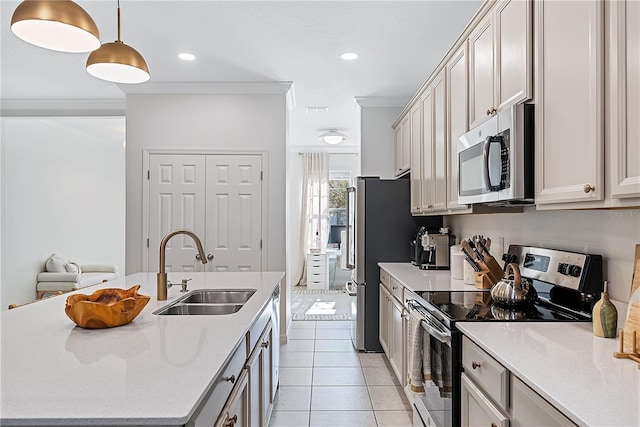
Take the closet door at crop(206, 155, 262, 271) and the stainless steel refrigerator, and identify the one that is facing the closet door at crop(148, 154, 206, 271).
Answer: the stainless steel refrigerator

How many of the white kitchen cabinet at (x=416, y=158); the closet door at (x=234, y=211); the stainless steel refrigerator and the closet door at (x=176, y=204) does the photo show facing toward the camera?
2

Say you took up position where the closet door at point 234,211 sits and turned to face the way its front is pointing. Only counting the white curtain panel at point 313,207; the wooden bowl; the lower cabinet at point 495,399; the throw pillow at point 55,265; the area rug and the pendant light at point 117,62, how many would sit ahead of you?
3

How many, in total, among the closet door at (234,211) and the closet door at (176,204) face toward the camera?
2

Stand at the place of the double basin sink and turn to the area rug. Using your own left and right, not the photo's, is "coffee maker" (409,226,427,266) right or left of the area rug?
right

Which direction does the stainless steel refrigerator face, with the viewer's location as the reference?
facing to the left of the viewer

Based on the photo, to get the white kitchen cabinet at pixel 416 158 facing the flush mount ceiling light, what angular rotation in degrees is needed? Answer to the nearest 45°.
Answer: approximately 45° to its right

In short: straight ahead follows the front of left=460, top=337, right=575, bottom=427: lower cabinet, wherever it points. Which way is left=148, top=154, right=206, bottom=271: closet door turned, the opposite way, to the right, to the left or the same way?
to the left

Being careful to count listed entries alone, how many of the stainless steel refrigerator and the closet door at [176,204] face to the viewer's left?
1

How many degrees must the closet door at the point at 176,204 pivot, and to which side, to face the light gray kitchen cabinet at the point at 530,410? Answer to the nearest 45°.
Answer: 0° — it already faces it

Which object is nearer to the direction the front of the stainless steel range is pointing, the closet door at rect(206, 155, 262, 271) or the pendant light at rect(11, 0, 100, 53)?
the pendant light

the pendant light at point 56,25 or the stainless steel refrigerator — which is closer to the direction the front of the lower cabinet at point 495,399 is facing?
the pendant light

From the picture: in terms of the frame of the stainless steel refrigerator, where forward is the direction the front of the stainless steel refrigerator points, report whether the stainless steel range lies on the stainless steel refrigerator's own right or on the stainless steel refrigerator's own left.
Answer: on the stainless steel refrigerator's own left

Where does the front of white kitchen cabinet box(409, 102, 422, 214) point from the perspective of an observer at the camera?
facing to the left of the viewer
